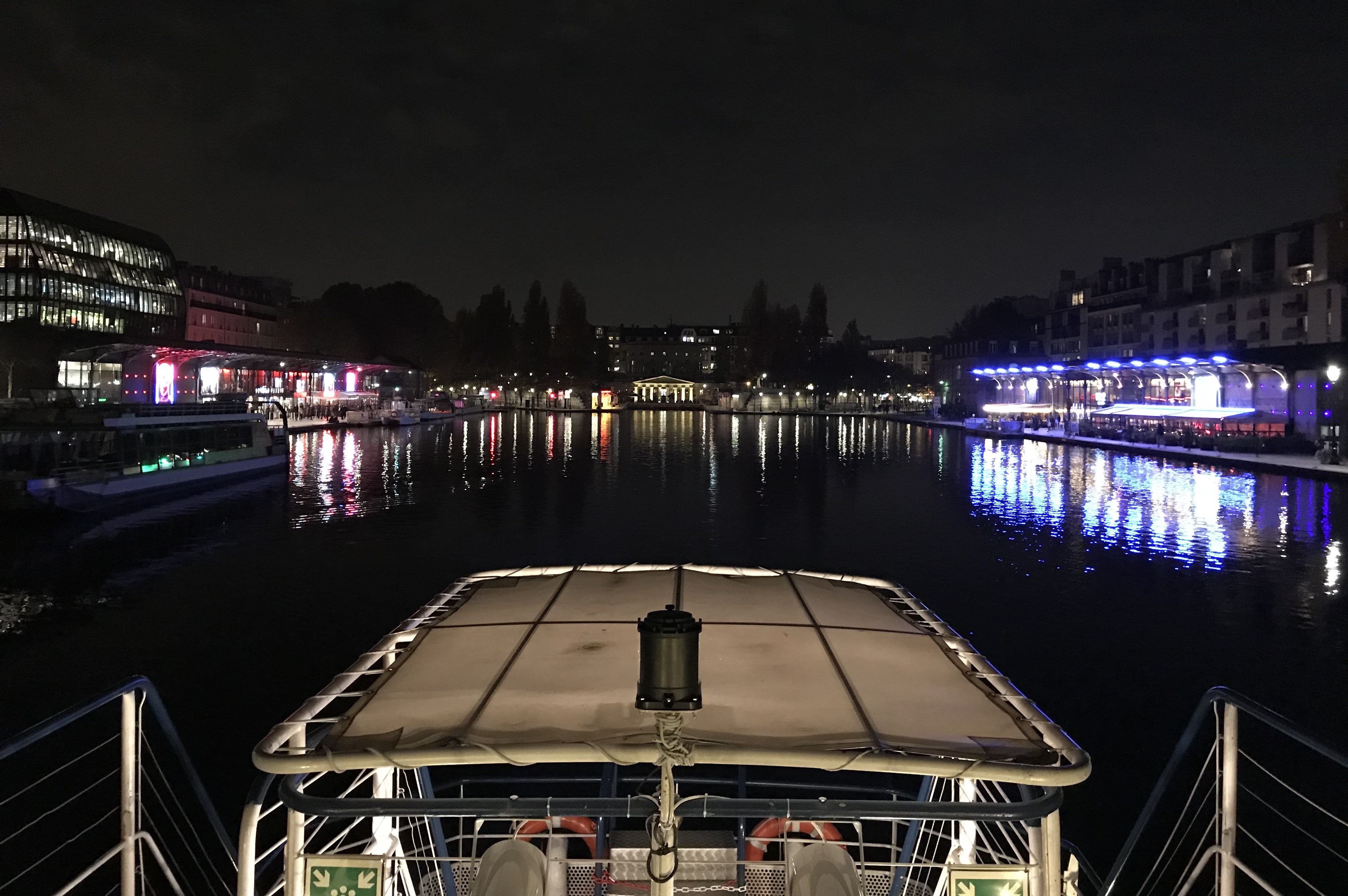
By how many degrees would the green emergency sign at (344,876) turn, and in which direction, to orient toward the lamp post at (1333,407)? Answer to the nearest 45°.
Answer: approximately 135° to its left

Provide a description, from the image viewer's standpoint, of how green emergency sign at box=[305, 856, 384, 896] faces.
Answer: facing the viewer

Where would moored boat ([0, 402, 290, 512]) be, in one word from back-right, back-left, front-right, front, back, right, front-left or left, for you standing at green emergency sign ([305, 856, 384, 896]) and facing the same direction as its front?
back

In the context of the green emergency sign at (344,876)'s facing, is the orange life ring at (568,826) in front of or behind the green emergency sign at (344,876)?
behind

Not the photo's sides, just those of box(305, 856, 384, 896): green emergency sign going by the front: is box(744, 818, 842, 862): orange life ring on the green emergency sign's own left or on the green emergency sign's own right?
on the green emergency sign's own left

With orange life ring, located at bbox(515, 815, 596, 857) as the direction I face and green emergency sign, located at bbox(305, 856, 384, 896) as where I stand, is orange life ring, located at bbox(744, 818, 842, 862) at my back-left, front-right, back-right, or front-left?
front-right
